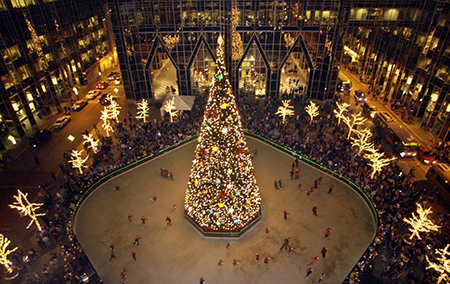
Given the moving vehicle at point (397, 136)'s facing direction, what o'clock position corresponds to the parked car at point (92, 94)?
The parked car is roughly at 4 o'clock from the moving vehicle.

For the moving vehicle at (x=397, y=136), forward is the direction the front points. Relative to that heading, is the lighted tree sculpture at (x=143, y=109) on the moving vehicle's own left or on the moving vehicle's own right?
on the moving vehicle's own right

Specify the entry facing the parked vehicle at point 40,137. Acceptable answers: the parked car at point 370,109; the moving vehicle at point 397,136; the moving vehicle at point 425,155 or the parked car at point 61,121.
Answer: the parked car at point 61,121

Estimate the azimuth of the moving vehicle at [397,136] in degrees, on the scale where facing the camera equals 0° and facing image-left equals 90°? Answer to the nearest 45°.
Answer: approximately 315°

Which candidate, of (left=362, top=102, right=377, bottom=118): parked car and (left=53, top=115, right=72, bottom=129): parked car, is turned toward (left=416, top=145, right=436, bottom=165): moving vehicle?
(left=362, top=102, right=377, bottom=118): parked car
